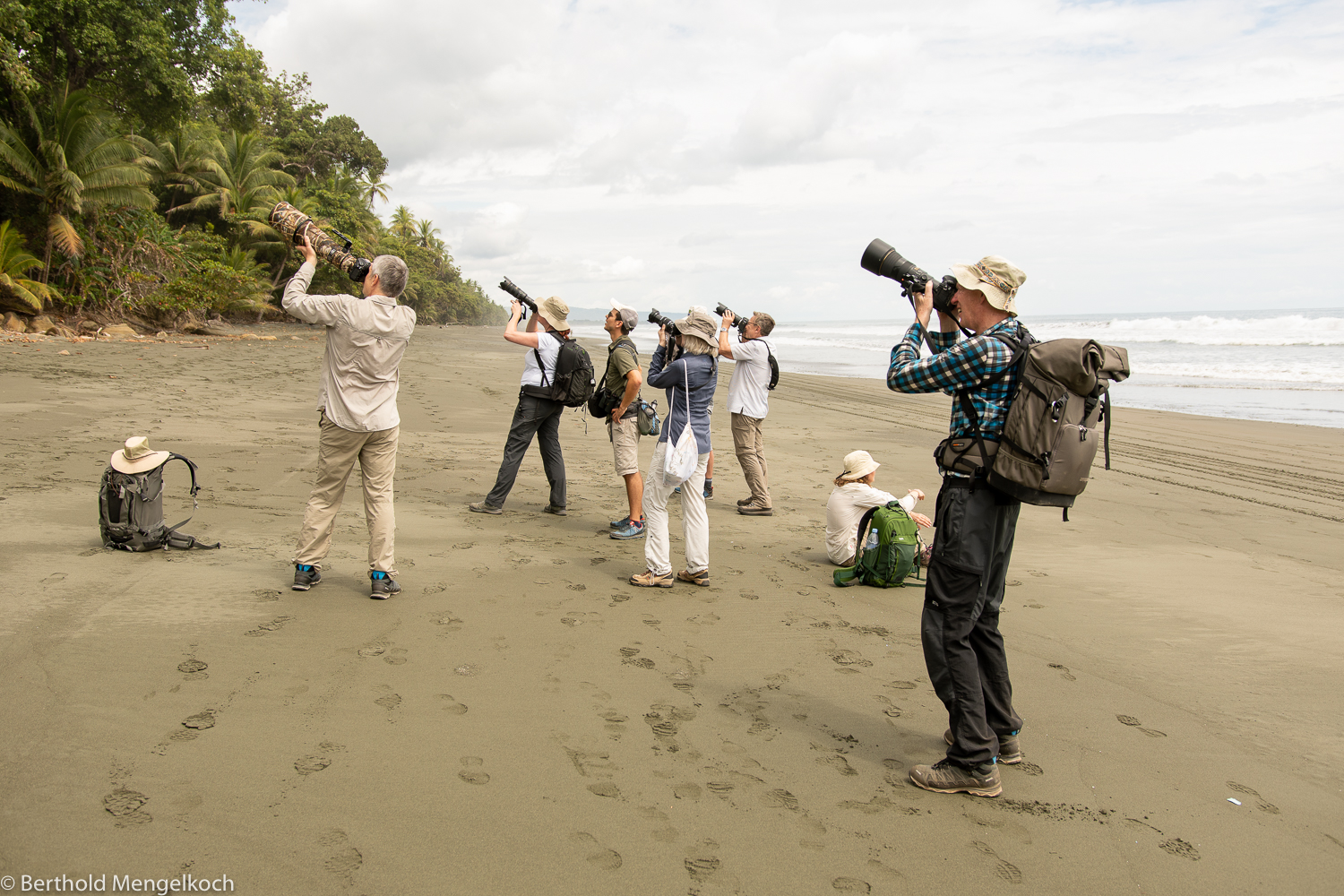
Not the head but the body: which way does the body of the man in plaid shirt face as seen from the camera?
to the viewer's left

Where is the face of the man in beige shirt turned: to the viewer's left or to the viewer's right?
to the viewer's left

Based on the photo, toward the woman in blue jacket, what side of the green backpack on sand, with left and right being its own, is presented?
right

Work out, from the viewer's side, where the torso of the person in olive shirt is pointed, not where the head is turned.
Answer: to the viewer's left

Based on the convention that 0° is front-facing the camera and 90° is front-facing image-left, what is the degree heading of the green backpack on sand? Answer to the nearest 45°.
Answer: approximately 315°

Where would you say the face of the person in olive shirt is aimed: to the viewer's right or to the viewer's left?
to the viewer's left

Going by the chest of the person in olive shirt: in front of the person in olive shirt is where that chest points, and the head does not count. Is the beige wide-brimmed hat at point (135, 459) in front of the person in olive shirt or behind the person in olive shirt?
in front

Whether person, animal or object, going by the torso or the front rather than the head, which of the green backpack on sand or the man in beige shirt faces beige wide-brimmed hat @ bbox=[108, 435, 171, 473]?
the man in beige shirt

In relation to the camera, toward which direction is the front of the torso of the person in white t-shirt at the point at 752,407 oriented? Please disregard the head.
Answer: to the viewer's left

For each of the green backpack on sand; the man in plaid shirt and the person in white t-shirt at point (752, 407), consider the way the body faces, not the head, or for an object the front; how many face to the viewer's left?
2

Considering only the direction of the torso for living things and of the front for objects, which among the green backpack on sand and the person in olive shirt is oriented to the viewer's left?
the person in olive shirt
